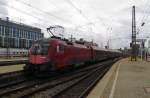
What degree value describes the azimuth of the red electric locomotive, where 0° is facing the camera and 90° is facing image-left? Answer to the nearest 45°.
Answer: approximately 45°
